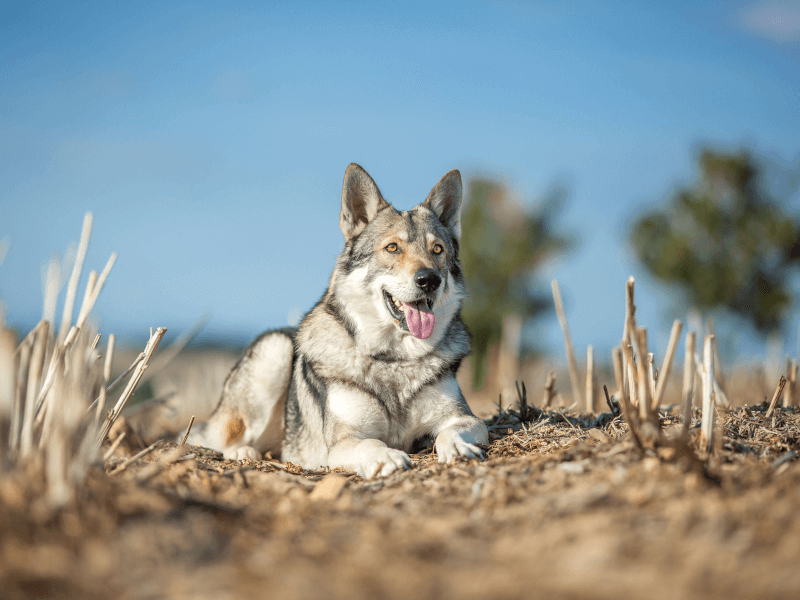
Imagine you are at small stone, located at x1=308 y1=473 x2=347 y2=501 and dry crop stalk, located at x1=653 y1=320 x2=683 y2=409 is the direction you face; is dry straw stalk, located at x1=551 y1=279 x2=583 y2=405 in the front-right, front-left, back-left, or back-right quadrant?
front-left

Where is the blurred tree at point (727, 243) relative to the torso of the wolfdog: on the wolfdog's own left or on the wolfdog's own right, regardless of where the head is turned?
on the wolfdog's own left

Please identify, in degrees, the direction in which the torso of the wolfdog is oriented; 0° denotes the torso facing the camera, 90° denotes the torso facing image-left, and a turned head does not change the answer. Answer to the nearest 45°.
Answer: approximately 315°

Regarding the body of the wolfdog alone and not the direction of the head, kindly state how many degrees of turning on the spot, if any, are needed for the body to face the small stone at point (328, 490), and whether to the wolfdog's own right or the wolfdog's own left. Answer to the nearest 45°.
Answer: approximately 45° to the wolfdog's own right

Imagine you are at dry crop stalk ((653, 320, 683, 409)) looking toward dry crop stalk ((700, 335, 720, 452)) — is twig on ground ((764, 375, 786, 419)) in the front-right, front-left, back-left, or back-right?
front-left

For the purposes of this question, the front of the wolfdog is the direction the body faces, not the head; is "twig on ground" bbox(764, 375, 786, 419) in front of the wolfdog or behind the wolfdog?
in front

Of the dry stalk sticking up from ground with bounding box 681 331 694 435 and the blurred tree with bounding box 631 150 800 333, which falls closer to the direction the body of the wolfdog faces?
the dry stalk sticking up from ground

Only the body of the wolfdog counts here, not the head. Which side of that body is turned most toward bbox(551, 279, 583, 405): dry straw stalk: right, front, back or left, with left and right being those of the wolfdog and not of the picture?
left
